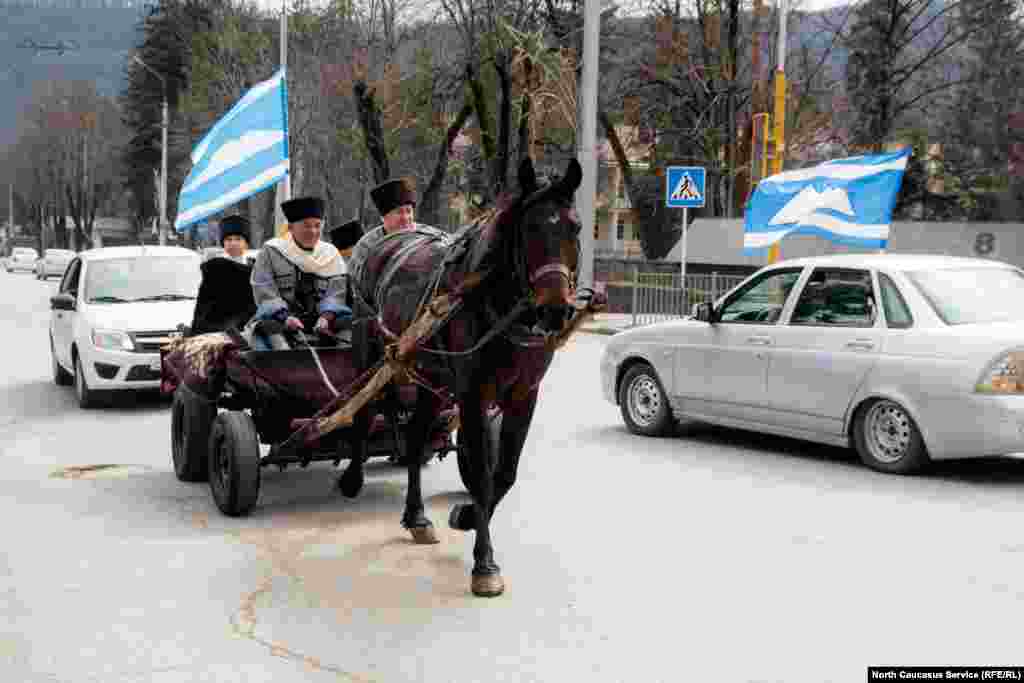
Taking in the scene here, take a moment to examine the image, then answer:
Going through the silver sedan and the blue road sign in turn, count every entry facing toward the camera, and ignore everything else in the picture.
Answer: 1

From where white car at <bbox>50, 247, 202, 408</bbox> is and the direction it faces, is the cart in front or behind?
in front

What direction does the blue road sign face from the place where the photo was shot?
facing the viewer

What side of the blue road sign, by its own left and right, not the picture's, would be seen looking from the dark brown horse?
front

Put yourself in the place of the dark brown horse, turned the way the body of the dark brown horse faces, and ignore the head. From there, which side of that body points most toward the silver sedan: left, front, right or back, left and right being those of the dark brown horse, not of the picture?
left

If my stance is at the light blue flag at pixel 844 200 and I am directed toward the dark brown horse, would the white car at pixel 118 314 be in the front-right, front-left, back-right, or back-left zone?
front-right

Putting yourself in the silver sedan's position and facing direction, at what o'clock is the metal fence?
The metal fence is roughly at 1 o'clock from the silver sedan.

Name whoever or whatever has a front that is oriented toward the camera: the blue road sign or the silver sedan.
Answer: the blue road sign

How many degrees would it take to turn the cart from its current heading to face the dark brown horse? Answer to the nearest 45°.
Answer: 0° — it already faces it

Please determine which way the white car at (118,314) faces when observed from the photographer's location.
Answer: facing the viewer and to the right of the viewer

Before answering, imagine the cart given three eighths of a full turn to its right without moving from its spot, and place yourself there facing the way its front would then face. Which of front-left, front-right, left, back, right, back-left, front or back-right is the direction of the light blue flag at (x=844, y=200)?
back-right
